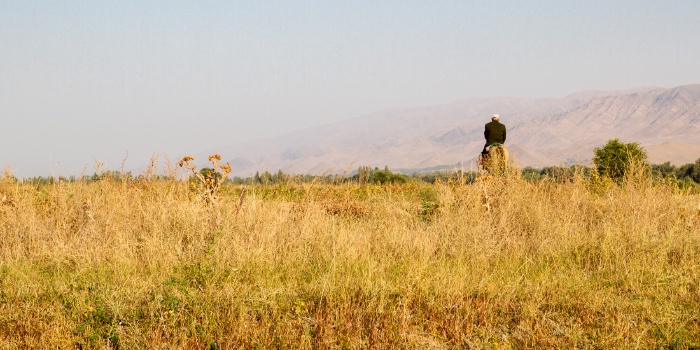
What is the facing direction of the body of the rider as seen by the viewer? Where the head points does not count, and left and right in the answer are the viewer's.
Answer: facing away from the viewer

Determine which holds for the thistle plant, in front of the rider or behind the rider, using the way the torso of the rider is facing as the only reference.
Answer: behind
